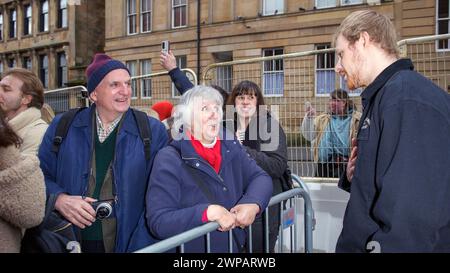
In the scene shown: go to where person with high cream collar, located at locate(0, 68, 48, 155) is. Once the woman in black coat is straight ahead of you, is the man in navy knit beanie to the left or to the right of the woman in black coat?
right

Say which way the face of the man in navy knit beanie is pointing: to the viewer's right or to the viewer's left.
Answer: to the viewer's right

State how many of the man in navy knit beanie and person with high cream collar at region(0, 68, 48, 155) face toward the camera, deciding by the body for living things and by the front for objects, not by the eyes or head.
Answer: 1

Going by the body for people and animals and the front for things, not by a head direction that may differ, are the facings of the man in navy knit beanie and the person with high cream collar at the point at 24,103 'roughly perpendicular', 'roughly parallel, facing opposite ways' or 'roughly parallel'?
roughly perpendicular

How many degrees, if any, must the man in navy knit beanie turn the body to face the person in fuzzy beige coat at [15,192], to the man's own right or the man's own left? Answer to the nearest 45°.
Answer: approximately 45° to the man's own right

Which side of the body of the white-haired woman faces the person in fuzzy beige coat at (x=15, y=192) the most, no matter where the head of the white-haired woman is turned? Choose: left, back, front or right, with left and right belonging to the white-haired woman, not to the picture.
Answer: right

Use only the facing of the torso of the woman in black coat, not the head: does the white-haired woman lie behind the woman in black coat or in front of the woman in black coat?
in front
